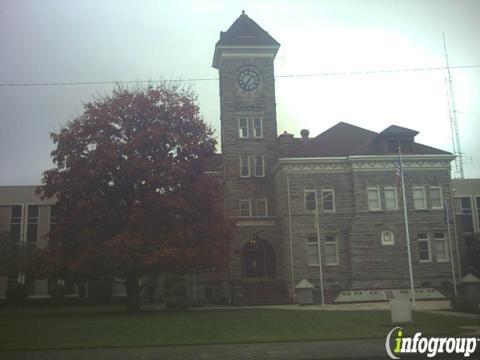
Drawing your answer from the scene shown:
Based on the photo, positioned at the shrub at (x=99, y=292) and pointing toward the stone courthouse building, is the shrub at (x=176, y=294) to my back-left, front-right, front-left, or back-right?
front-right

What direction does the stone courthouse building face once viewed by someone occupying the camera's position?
facing the viewer

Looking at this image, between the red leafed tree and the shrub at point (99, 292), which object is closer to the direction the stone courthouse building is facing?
the red leafed tree

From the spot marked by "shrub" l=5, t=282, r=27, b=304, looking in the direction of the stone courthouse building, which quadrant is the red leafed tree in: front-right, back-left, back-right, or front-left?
front-right

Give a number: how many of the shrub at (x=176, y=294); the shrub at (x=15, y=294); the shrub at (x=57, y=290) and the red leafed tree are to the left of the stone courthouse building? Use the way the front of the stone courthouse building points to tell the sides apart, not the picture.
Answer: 0

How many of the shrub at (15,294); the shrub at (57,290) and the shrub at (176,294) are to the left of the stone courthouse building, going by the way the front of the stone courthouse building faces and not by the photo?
0

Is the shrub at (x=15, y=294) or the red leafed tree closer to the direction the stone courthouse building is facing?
the red leafed tree

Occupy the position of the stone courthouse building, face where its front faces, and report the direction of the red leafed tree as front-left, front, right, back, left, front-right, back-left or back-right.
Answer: front-right
